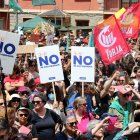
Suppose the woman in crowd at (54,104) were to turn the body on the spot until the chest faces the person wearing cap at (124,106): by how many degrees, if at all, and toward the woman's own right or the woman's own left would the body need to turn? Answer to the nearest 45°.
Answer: approximately 90° to the woman's own left

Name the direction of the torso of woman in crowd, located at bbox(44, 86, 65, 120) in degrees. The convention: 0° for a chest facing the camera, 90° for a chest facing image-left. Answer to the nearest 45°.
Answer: approximately 45°
